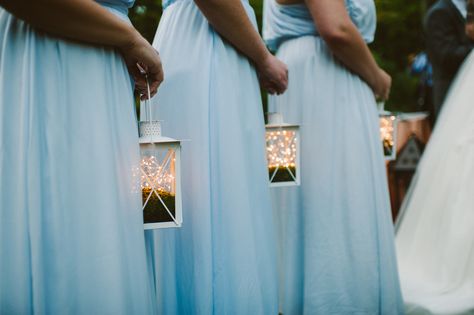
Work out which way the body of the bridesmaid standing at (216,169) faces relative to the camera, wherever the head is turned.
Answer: to the viewer's right

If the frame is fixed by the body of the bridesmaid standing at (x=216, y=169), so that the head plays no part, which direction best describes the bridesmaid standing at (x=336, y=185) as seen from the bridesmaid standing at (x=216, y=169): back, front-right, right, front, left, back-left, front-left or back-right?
front-left

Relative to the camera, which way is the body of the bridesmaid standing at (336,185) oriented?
to the viewer's right

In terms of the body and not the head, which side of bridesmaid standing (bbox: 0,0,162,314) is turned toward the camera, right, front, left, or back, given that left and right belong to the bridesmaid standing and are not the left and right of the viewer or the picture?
right

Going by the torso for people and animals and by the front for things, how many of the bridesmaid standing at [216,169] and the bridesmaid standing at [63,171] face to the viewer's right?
2
